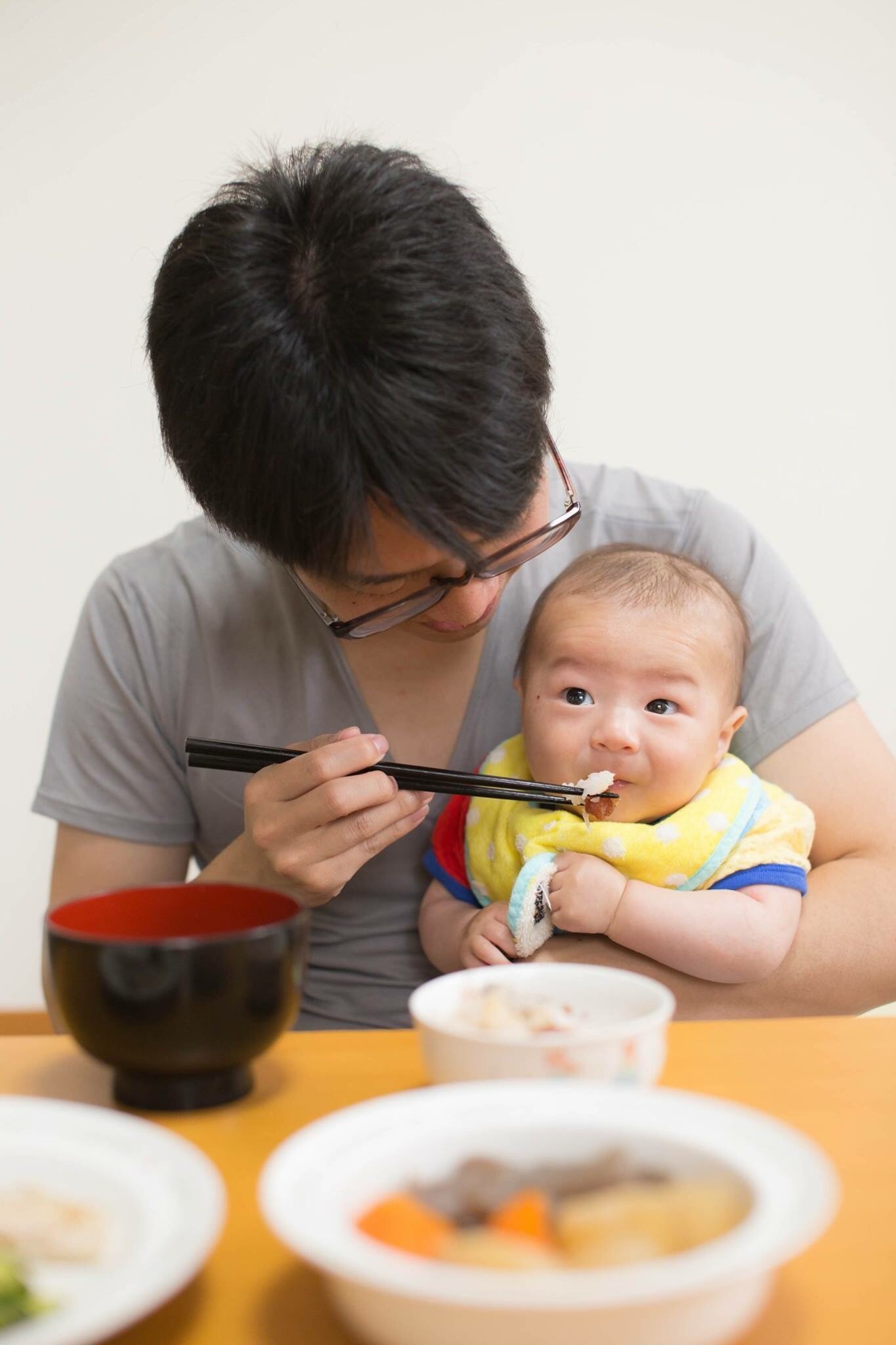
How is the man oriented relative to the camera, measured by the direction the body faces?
toward the camera

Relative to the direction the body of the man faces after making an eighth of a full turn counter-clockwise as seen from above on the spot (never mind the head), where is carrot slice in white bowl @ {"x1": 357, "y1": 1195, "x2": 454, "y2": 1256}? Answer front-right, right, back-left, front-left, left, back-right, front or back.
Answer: front-right

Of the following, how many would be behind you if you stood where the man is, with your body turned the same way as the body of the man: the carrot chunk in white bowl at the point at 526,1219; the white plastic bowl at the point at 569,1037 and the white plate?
0

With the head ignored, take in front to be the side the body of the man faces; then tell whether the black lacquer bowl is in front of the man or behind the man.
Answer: in front

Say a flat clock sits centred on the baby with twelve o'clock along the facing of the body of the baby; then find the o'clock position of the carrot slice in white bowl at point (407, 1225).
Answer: The carrot slice in white bowl is roughly at 12 o'clock from the baby.

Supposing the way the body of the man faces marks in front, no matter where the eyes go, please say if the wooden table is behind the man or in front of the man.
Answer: in front

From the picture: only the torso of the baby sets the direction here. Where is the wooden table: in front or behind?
in front

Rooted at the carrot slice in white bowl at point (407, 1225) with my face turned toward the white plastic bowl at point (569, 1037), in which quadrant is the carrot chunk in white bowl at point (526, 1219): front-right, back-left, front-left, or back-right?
front-right

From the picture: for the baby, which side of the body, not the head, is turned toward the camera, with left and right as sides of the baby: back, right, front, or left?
front

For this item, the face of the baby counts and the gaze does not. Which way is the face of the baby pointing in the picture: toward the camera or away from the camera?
toward the camera

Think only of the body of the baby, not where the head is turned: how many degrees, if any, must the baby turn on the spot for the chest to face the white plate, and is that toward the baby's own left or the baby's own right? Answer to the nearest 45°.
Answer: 0° — they already face it

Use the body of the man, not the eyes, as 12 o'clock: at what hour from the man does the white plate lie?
The white plate is roughly at 12 o'clock from the man.

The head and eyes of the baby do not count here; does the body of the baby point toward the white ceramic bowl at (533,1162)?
yes

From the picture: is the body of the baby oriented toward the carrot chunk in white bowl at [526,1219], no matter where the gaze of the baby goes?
yes

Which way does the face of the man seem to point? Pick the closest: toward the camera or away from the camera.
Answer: toward the camera

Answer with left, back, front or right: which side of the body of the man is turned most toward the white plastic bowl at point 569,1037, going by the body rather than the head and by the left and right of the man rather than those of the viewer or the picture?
front
